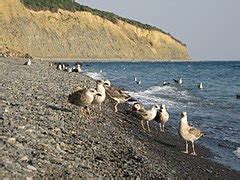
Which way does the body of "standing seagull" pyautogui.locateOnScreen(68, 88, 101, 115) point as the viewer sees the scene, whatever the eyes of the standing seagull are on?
to the viewer's right

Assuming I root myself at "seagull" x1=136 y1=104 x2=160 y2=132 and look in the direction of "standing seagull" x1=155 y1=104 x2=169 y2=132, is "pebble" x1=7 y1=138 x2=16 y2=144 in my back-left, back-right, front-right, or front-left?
back-right

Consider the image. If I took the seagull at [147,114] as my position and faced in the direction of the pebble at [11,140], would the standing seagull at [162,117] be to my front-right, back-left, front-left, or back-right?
back-left

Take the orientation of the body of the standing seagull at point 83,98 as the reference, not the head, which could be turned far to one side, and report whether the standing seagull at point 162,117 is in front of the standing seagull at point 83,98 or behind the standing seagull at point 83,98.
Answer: in front
